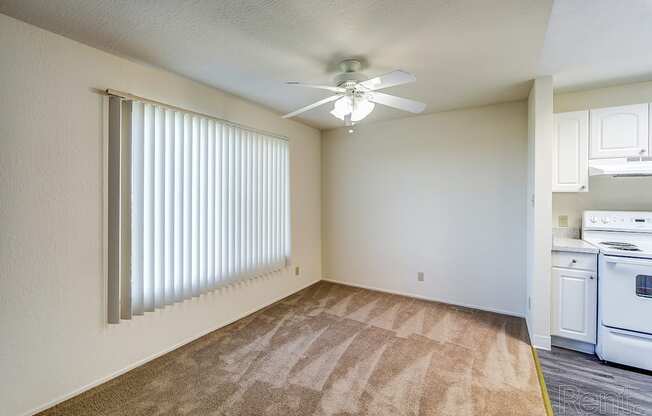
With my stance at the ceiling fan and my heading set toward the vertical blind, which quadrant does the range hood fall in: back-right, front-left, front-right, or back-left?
back-right

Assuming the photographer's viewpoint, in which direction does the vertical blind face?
facing the viewer and to the right of the viewer

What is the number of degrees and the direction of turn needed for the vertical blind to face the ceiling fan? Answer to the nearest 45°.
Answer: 0° — it already faces it

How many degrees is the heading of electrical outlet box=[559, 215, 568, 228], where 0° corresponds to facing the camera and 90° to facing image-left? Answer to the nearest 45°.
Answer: approximately 0°

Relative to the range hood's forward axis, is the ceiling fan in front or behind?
in front

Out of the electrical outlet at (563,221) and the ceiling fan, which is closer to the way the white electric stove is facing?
the ceiling fan

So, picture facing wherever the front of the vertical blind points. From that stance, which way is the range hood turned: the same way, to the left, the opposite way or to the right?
to the right
